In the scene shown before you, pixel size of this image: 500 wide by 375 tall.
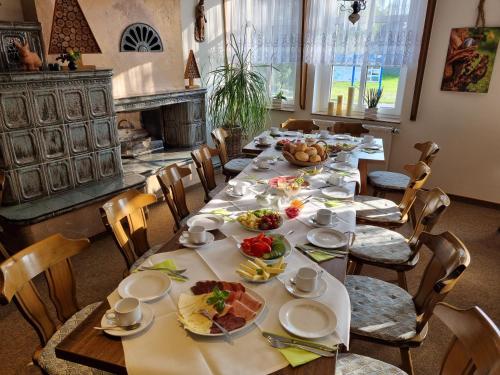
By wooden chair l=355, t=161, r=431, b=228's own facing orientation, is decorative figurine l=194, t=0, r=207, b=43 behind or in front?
in front

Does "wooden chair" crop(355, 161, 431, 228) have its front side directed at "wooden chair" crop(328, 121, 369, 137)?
no

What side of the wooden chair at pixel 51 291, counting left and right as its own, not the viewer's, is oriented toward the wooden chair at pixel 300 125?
left

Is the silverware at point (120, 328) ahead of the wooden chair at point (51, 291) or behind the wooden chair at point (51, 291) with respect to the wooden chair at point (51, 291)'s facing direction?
ahead

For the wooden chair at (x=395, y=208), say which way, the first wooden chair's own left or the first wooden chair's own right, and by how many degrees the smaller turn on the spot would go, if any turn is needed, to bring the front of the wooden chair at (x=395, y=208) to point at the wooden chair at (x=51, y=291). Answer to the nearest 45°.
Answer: approximately 45° to the first wooden chair's own left

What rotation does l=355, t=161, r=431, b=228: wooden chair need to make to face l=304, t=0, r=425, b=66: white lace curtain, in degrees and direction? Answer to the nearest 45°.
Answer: approximately 90° to its right

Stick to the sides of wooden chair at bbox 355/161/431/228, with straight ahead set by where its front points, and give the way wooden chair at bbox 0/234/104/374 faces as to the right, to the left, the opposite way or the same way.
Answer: the opposite way

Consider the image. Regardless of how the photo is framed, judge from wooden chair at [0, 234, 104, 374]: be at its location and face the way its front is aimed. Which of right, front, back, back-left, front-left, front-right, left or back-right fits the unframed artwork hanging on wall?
front-left

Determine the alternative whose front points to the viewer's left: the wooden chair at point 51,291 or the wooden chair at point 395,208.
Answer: the wooden chair at point 395,208

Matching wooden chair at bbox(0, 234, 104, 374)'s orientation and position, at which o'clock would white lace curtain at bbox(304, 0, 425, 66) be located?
The white lace curtain is roughly at 10 o'clock from the wooden chair.

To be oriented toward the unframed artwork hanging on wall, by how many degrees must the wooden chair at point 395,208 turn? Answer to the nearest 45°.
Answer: approximately 90° to its right

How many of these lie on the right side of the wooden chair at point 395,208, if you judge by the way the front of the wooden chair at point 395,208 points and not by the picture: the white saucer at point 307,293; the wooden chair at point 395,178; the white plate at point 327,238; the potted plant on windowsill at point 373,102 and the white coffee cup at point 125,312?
2

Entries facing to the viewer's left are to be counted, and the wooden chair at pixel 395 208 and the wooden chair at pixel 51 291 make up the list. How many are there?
1

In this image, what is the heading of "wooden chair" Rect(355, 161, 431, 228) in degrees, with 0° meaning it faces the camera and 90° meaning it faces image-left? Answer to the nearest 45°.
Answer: approximately 90°

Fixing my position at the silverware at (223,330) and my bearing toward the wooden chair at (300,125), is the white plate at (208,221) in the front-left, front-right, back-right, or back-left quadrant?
front-left

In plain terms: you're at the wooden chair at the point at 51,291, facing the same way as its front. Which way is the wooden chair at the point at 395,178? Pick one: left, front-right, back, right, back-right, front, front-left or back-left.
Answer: front-left

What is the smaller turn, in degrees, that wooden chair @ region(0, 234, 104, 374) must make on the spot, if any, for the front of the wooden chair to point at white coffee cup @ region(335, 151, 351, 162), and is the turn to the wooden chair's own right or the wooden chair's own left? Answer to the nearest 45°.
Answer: approximately 45° to the wooden chair's own left

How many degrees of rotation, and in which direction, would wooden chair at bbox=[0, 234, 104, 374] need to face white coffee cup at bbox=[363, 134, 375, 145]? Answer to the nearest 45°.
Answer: approximately 45° to its left

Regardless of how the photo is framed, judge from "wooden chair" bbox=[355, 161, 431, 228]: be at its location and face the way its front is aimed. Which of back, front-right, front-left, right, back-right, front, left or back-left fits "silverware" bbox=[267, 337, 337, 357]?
left

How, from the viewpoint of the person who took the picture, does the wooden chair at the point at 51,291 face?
facing the viewer and to the right of the viewer
